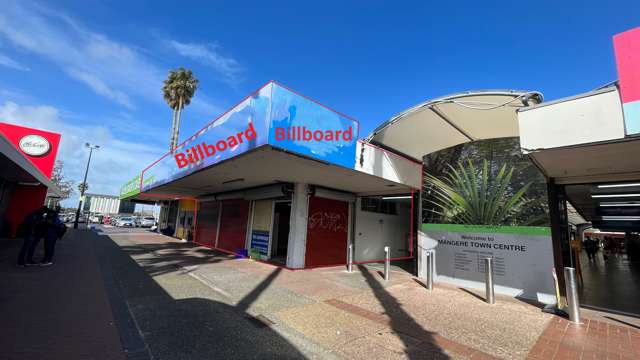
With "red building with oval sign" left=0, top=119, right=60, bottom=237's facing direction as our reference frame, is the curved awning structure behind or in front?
in front

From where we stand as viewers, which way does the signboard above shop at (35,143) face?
facing the viewer and to the right of the viewer

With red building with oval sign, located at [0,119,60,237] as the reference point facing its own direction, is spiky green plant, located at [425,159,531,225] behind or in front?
in front

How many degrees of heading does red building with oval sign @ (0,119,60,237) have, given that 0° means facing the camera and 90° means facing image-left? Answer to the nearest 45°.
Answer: approximately 315°

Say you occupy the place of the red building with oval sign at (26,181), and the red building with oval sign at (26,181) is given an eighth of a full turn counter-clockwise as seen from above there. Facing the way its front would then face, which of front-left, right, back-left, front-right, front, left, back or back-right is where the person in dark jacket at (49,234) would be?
right

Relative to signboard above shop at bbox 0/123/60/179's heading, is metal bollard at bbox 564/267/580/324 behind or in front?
in front
